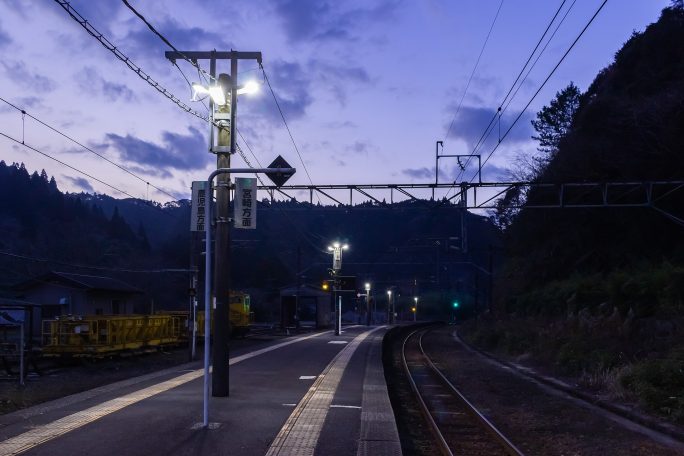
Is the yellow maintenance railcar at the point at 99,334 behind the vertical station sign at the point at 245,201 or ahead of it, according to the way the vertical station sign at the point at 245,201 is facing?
behind

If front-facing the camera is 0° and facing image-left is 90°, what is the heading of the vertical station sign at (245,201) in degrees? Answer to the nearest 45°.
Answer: approximately 0°

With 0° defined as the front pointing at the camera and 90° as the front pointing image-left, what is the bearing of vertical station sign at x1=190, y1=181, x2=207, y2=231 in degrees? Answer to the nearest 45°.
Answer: approximately 0°
